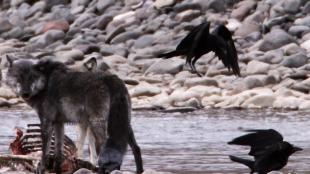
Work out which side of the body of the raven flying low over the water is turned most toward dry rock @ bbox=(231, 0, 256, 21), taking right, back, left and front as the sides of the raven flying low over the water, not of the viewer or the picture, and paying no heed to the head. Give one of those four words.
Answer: left

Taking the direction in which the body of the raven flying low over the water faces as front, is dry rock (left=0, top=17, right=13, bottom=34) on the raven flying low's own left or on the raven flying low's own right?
on the raven flying low's own left

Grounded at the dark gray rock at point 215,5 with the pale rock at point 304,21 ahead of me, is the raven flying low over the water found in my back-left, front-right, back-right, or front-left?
front-right

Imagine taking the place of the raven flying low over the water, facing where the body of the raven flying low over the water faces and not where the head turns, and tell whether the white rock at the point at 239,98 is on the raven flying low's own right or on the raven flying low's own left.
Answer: on the raven flying low's own left

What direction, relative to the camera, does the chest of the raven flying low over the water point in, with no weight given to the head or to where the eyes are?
to the viewer's right
